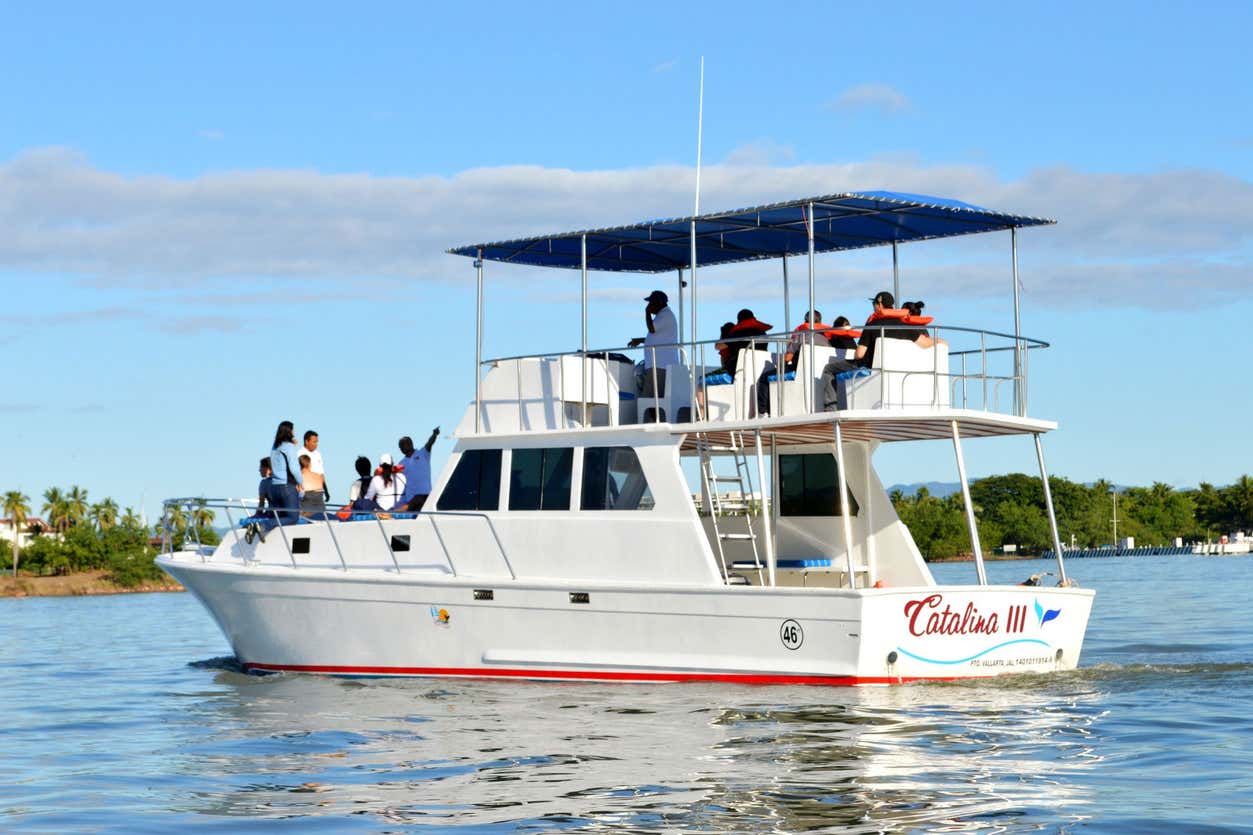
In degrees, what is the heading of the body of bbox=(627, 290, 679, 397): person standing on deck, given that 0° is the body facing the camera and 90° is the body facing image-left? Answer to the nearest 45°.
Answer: approximately 90°

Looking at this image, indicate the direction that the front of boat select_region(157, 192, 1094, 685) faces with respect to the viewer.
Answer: facing away from the viewer and to the left of the viewer

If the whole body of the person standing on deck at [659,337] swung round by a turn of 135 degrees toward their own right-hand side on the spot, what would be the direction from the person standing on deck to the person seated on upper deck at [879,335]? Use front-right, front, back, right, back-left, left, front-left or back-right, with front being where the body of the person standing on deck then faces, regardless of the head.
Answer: right

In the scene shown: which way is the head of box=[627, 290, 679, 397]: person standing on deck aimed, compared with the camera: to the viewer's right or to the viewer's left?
to the viewer's left

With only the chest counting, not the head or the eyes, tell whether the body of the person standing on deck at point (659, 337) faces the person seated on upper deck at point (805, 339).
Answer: no
